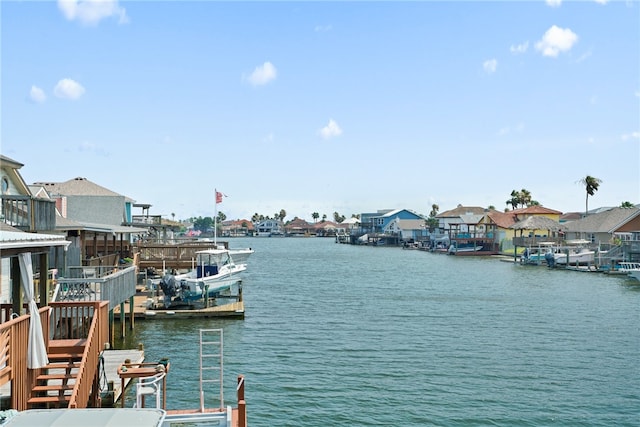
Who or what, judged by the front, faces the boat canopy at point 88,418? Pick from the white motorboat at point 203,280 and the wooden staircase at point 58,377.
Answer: the wooden staircase

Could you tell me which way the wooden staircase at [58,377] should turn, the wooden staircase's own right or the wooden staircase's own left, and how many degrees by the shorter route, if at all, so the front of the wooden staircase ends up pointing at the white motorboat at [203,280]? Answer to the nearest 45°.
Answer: approximately 180°

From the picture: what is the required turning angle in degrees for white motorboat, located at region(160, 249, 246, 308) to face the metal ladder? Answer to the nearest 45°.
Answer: approximately 135° to its right

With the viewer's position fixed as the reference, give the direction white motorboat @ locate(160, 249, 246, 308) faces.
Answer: facing away from the viewer and to the right of the viewer

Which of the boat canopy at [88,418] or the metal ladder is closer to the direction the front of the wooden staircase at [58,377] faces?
the boat canopy

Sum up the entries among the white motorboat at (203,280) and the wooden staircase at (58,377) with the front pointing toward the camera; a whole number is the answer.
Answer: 1

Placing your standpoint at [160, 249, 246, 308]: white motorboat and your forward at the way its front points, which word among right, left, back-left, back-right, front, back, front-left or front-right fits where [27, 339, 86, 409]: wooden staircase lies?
back-right
